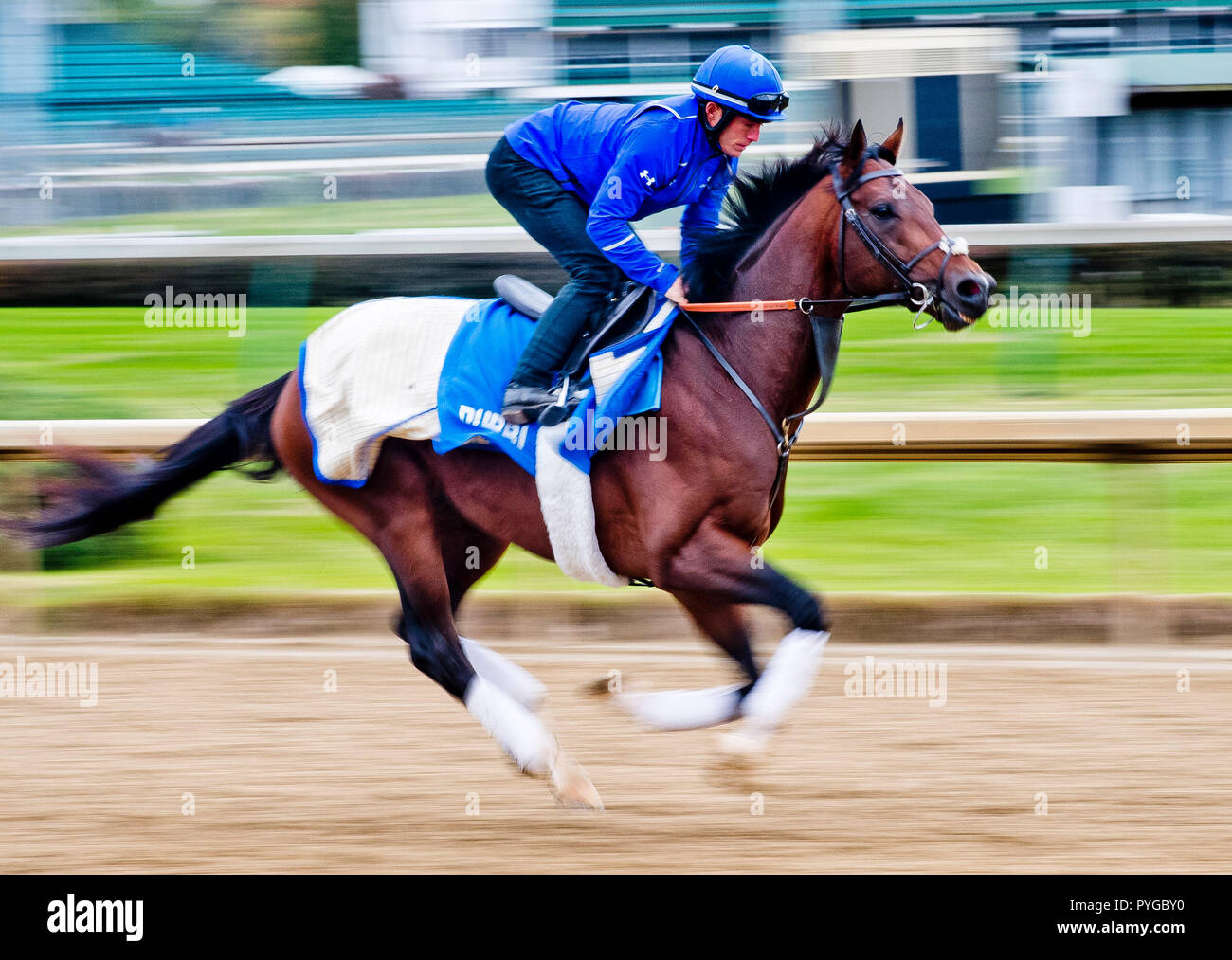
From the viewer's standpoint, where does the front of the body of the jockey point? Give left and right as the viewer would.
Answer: facing to the right of the viewer

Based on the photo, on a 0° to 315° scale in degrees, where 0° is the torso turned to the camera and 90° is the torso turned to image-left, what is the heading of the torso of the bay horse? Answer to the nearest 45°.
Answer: approximately 270°
